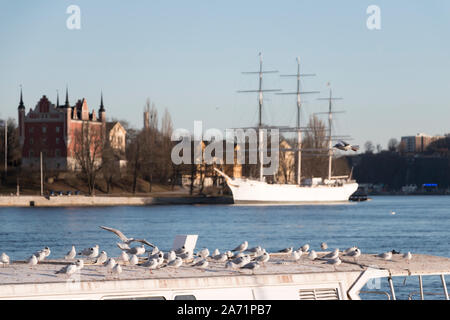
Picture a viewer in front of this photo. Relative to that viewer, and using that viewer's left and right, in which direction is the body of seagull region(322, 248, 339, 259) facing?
facing to the right of the viewer

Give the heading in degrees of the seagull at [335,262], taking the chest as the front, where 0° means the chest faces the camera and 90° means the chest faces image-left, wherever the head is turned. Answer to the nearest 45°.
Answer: approximately 270°

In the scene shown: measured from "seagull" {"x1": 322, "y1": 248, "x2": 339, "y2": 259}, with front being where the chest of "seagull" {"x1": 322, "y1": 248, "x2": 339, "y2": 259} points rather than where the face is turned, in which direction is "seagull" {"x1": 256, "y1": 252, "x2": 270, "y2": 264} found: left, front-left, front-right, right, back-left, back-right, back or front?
back-right
